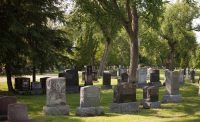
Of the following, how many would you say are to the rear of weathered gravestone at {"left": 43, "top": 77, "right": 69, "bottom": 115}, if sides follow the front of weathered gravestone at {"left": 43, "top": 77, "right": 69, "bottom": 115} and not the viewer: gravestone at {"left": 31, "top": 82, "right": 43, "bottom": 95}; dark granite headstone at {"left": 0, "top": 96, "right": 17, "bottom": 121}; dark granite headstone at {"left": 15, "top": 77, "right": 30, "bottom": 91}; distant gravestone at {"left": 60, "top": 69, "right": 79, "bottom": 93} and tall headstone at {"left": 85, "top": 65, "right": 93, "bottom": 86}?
4

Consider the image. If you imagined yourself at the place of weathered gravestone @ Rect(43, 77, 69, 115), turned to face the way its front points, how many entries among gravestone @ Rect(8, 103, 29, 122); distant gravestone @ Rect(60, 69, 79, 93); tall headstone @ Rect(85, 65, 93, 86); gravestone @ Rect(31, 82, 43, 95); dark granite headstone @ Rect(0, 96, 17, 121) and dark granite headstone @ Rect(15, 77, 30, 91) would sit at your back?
4

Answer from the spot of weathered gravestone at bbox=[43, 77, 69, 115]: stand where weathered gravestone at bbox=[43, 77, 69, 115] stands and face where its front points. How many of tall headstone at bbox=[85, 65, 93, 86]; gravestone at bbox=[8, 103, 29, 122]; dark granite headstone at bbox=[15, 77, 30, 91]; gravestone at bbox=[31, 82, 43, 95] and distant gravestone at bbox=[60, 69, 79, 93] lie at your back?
4

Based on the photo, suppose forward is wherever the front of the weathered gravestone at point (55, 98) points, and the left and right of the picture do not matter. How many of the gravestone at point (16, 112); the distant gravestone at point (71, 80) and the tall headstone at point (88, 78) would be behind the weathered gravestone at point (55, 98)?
2

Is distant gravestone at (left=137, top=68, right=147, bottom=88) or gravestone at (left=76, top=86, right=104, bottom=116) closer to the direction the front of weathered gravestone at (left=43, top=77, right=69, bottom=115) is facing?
the gravestone

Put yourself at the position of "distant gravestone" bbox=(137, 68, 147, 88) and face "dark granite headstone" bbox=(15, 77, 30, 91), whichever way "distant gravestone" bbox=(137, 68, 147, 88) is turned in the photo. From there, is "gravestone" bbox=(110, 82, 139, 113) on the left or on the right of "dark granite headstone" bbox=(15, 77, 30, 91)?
left

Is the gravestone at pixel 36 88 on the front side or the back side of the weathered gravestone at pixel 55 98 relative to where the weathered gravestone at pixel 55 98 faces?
on the back side

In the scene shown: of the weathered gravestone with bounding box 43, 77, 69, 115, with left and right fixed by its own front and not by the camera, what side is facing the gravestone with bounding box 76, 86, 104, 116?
left

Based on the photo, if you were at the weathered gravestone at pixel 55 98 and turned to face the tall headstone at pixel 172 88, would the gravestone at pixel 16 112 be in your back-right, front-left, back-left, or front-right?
back-right

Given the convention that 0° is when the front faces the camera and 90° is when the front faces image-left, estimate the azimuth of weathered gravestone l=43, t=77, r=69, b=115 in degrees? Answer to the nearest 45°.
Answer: approximately 0°

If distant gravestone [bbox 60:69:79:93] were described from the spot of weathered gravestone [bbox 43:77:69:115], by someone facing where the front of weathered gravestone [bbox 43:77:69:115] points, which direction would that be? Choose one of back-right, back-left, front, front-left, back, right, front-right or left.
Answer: back
